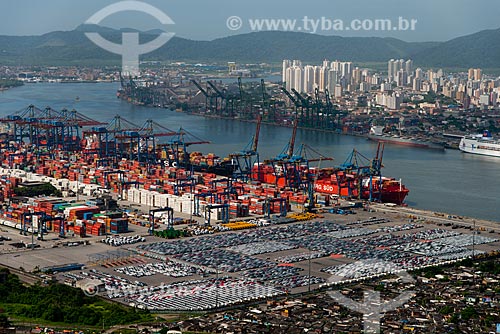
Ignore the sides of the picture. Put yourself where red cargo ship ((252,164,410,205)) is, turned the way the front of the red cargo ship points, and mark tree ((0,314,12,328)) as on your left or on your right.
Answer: on your right

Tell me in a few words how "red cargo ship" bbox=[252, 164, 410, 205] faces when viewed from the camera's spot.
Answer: facing the viewer and to the right of the viewer

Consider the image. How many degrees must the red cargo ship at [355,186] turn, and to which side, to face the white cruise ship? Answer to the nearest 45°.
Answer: approximately 90° to its left
